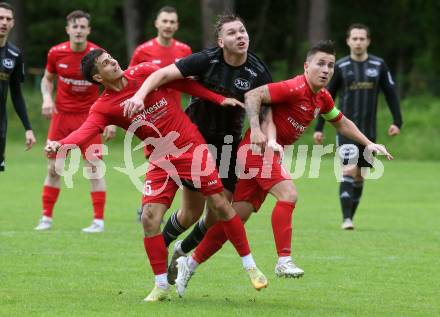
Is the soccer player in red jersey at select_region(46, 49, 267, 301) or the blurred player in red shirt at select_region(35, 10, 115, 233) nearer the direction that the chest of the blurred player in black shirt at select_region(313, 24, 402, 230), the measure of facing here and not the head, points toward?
the soccer player in red jersey

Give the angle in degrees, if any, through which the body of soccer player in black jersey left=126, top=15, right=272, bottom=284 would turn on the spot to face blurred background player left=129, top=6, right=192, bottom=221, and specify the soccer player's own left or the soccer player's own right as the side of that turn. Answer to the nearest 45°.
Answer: approximately 135° to the soccer player's own left

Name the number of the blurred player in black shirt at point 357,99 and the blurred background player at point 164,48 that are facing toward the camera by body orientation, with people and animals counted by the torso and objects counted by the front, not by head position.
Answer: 2

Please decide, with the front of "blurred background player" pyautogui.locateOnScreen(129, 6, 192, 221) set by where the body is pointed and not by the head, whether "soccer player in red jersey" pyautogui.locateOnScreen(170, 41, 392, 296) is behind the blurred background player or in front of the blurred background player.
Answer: in front

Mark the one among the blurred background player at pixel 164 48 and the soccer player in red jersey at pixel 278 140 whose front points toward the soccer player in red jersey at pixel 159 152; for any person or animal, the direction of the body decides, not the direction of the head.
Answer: the blurred background player

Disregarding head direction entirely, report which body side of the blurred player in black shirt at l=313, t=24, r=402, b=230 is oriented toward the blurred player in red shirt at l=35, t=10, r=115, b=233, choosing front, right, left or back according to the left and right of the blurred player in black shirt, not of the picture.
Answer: right

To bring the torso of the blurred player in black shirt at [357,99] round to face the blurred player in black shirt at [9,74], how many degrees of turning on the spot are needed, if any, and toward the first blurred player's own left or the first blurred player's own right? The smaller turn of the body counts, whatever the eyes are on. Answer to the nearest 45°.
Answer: approximately 45° to the first blurred player's own right

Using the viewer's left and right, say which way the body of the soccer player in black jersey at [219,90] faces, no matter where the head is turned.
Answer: facing the viewer and to the right of the viewer
